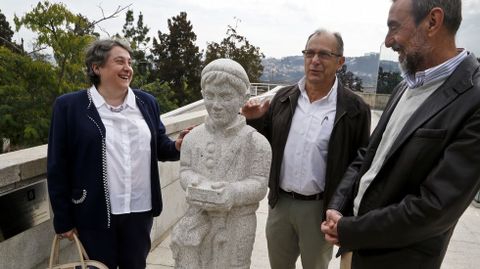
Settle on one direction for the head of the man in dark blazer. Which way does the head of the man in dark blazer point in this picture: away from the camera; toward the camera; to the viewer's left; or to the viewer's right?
to the viewer's left

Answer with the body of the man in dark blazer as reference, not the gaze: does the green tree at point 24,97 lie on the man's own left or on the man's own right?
on the man's own right

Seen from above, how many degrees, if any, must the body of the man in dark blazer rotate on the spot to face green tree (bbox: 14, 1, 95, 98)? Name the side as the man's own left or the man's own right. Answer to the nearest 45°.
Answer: approximately 90° to the man's own right

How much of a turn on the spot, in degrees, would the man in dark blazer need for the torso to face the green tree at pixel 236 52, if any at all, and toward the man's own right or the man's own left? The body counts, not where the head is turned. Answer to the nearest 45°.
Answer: approximately 90° to the man's own right

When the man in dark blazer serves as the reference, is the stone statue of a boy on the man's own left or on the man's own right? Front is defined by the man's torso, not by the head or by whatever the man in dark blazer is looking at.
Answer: on the man's own right

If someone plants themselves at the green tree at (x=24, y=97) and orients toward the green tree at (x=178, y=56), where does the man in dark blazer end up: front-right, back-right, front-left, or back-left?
back-right

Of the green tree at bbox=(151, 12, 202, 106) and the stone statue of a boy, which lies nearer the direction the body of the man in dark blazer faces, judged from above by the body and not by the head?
the stone statue of a boy

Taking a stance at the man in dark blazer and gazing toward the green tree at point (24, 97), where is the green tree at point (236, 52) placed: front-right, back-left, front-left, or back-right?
front-right

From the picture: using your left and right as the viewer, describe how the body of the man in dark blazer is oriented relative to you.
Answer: facing the viewer and to the left of the viewer
